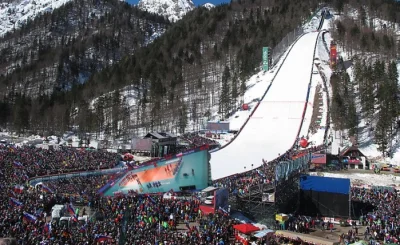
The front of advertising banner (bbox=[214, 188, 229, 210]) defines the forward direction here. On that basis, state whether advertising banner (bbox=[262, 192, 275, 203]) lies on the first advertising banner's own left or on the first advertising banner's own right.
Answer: on the first advertising banner's own left

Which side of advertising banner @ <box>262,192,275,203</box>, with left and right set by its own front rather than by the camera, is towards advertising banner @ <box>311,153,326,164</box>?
back

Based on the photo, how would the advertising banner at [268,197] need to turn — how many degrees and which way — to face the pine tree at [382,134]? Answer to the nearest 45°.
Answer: approximately 135° to its left

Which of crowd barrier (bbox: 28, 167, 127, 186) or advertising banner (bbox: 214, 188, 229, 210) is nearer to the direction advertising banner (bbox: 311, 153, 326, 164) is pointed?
the advertising banner

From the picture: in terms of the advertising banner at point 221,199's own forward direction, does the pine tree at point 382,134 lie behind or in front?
behind

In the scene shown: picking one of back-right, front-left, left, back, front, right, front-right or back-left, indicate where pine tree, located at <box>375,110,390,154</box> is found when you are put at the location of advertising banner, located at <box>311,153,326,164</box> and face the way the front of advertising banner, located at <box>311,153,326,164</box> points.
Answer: back-left

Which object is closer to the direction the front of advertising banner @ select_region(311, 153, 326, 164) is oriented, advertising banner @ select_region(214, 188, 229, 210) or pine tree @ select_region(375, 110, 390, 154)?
the advertising banner

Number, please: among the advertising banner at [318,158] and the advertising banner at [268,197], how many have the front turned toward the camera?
2

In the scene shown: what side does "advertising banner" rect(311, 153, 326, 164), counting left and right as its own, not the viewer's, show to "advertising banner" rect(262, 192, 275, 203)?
front

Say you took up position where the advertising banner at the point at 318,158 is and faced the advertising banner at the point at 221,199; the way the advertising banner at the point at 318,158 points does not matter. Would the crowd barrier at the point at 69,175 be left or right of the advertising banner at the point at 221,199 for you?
right
